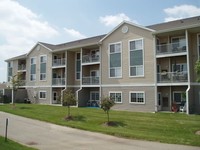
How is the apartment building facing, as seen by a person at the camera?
facing the viewer and to the left of the viewer
